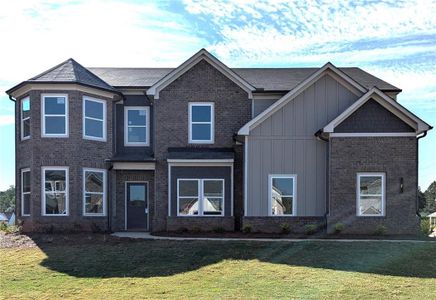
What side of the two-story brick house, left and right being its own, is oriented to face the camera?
front
